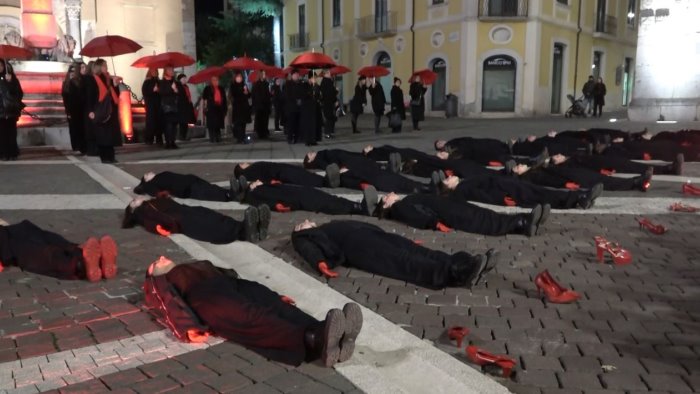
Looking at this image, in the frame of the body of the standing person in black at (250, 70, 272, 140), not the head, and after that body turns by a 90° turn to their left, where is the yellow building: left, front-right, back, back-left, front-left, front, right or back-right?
front-left

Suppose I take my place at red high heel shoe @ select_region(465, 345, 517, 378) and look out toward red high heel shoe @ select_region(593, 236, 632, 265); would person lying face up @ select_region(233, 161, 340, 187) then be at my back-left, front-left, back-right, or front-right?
front-left

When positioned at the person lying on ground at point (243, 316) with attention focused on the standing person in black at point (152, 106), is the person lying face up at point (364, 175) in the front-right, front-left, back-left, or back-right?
front-right

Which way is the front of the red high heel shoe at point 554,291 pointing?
to the viewer's right

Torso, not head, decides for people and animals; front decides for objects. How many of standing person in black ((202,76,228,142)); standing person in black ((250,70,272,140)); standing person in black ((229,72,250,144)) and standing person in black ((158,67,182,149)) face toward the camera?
4

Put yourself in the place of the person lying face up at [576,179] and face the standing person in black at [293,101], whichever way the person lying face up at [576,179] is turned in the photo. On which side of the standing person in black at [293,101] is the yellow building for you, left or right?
right

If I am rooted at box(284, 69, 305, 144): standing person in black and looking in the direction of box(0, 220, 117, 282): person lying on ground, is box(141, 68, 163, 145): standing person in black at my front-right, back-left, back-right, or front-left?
front-right

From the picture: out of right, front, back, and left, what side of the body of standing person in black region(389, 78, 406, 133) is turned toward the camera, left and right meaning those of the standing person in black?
front

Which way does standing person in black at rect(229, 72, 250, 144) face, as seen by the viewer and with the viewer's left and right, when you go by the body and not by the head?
facing the viewer

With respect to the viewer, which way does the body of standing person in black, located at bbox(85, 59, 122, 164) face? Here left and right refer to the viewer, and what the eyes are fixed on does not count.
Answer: facing the viewer and to the right of the viewer

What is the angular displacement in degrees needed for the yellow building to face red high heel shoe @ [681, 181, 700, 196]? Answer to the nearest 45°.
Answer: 0° — it already faces it

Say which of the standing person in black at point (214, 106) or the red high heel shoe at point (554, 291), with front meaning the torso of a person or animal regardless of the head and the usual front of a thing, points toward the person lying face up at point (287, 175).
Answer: the standing person in black

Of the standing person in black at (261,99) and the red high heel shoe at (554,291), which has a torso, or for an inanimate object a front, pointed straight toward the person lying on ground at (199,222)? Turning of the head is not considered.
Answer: the standing person in black

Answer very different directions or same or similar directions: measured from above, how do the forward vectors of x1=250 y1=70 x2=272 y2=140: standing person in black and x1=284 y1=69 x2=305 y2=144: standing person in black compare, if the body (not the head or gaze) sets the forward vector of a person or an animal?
same or similar directions

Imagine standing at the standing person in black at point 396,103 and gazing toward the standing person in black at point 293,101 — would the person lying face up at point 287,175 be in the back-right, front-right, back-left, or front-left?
front-left

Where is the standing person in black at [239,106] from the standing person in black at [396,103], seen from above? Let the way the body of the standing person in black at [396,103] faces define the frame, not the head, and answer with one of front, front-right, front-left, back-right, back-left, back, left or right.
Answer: front-right

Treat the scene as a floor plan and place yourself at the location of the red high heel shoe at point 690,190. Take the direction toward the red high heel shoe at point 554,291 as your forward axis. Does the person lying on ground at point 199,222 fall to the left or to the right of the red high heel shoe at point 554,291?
right
